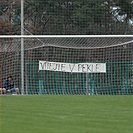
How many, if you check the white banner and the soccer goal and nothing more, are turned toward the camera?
2

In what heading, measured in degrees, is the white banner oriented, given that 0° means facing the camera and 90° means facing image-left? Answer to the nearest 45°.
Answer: approximately 0°
